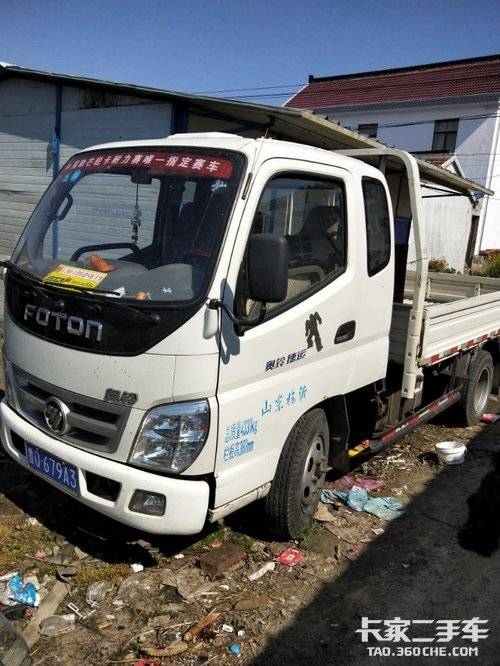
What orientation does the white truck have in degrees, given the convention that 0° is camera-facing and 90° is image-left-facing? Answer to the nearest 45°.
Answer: approximately 45°
